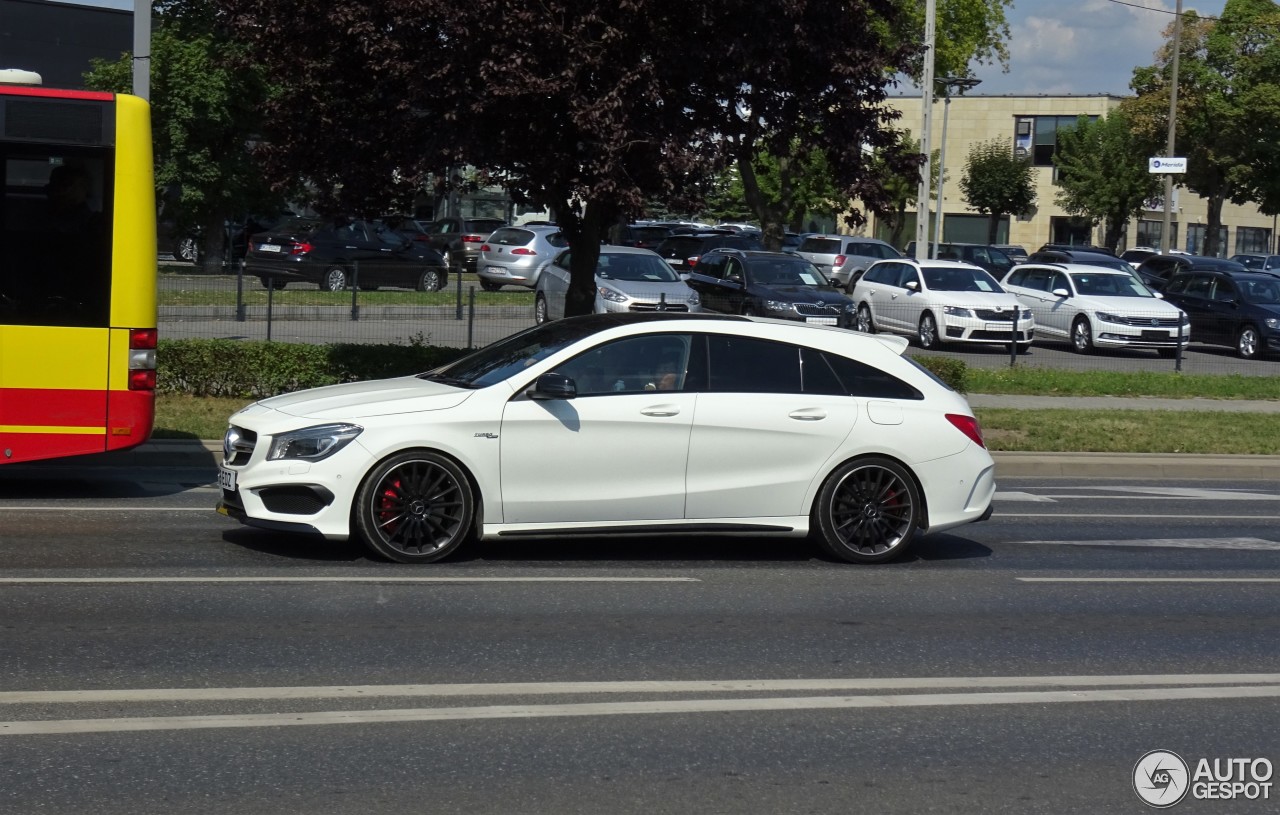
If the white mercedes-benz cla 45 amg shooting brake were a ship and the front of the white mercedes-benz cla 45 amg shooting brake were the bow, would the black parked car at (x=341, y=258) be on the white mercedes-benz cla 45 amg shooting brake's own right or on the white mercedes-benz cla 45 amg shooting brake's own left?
on the white mercedes-benz cla 45 amg shooting brake's own right

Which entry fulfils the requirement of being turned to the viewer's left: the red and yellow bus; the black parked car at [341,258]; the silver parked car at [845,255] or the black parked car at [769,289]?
the red and yellow bus

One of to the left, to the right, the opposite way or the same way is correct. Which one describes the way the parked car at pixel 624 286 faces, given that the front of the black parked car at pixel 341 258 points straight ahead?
to the right

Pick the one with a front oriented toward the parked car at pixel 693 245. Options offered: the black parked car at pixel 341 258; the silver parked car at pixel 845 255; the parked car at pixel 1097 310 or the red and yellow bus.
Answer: the black parked car

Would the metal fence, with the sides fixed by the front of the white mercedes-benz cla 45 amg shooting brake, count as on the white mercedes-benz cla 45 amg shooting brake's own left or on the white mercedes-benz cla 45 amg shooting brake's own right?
on the white mercedes-benz cla 45 amg shooting brake's own right

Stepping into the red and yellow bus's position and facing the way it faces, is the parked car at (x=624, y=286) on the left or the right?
on its right

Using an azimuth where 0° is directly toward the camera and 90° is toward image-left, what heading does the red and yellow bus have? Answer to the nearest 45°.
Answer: approximately 90°

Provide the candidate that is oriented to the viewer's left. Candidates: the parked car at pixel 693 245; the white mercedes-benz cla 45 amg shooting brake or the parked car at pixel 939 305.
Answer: the white mercedes-benz cla 45 amg shooting brake

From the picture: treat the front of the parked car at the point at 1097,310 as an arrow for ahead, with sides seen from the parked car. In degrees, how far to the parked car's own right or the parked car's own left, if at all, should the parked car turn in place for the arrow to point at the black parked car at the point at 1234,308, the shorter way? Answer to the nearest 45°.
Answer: approximately 90° to the parked car's own left

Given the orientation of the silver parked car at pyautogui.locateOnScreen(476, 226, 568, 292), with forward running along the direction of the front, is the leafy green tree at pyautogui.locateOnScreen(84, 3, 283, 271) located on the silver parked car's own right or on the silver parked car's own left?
on the silver parked car's own left

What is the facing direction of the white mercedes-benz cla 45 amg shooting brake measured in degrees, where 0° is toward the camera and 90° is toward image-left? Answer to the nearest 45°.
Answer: approximately 90°

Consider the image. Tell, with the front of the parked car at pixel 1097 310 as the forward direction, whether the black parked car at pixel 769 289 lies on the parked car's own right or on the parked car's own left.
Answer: on the parked car's own right

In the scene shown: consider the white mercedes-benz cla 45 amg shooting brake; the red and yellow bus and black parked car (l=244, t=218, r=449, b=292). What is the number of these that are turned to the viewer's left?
2

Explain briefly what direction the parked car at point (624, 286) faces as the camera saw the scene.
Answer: facing the viewer and to the right of the viewer

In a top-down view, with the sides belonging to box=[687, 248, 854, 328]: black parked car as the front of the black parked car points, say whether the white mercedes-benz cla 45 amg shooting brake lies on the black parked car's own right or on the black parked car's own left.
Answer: on the black parked car's own right

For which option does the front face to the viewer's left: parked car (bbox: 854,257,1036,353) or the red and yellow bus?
the red and yellow bus

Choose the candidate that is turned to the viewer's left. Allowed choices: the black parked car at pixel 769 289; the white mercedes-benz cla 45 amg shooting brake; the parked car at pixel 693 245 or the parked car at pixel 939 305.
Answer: the white mercedes-benz cla 45 amg shooting brake
